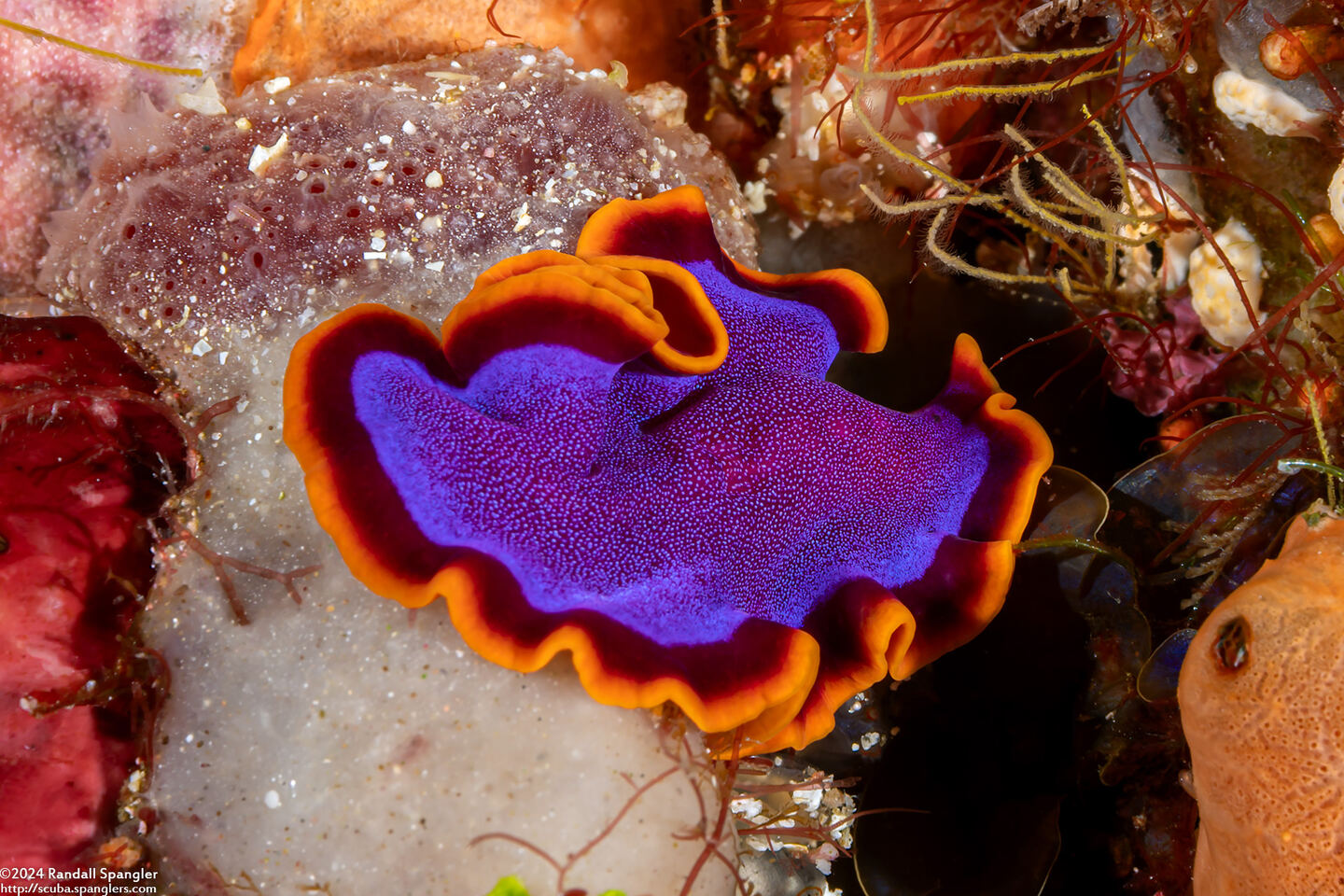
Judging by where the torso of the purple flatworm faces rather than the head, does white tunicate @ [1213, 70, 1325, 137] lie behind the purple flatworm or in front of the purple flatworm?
in front

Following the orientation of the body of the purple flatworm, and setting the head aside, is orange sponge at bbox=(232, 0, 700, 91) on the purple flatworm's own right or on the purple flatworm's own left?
on the purple flatworm's own left

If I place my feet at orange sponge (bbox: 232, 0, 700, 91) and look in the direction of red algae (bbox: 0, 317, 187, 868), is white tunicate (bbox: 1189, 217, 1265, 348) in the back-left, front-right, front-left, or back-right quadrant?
back-left
